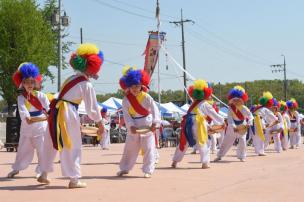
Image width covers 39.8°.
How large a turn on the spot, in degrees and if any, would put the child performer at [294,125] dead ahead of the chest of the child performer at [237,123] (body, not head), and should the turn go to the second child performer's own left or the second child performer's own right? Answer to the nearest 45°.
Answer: approximately 180°

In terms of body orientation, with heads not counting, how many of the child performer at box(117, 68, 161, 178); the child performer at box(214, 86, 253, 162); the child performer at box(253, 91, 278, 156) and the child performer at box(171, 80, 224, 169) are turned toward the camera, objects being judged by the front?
2

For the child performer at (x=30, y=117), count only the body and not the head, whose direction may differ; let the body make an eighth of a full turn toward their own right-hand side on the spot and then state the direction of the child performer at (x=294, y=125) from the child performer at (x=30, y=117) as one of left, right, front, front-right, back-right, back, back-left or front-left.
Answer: back
